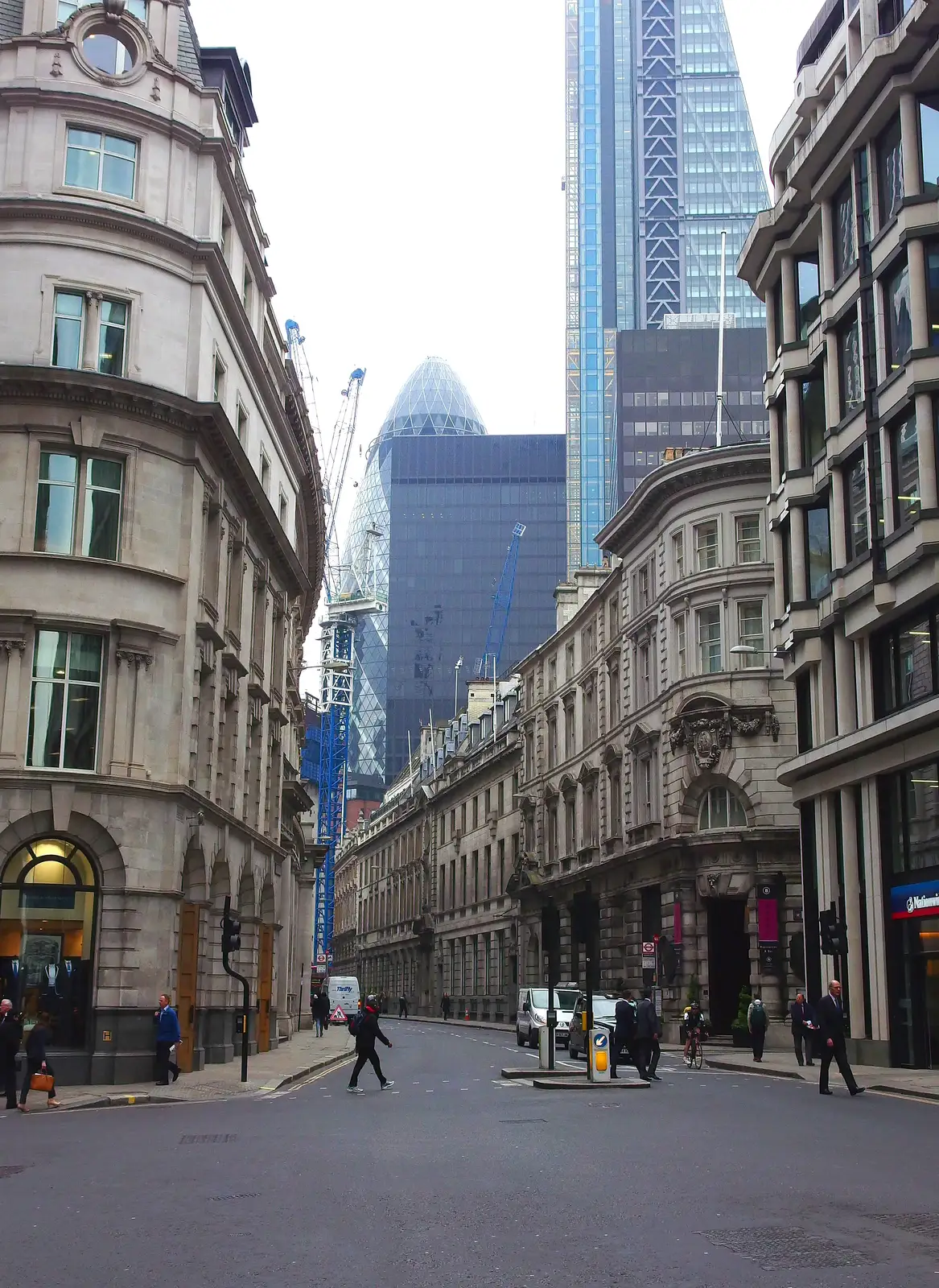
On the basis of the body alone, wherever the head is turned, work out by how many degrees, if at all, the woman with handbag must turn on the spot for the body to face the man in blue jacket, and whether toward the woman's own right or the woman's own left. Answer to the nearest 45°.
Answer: approximately 45° to the woman's own left

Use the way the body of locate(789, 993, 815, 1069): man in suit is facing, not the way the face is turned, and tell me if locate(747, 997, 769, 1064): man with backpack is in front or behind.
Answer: behind

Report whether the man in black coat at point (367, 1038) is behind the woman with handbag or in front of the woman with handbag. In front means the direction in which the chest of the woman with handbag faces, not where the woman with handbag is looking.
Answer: in front
